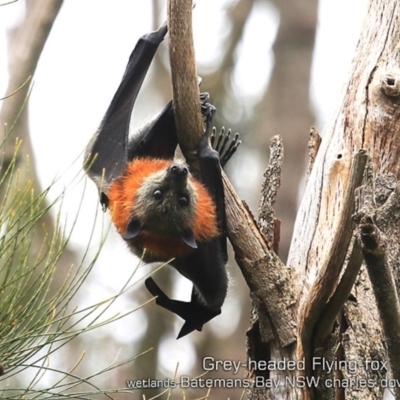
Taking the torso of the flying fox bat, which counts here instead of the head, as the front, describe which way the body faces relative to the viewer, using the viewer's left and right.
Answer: facing the viewer

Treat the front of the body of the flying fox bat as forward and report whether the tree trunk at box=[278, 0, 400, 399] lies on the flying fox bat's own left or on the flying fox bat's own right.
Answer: on the flying fox bat's own left
